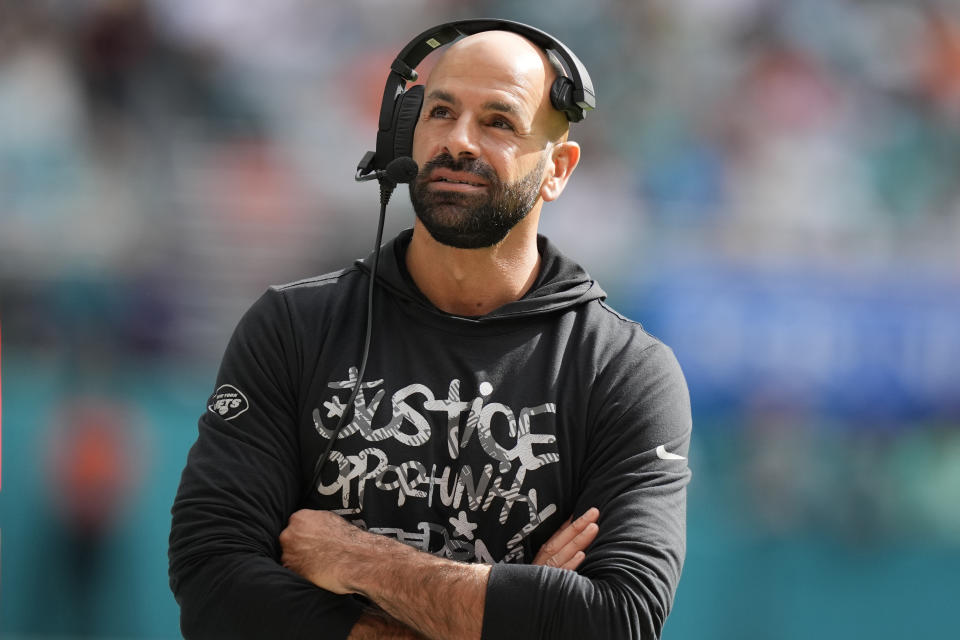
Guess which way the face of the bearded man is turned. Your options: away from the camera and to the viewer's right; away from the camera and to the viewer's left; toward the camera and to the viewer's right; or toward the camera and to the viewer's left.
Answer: toward the camera and to the viewer's left

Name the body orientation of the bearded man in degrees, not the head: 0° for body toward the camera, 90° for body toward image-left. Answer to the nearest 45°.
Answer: approximately 0°
